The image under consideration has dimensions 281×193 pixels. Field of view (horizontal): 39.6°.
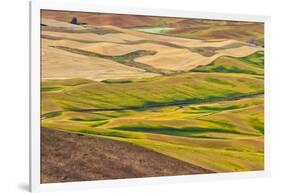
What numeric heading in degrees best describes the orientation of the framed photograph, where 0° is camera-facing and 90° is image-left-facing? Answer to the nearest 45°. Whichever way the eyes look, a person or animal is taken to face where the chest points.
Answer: approximately 315°
